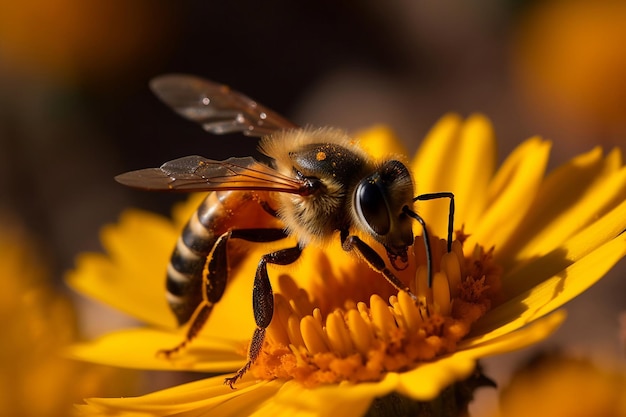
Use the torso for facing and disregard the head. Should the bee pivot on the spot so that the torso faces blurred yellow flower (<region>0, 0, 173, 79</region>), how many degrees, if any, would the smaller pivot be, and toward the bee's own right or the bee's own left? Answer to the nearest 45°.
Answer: approximately 135° to the bee's own left

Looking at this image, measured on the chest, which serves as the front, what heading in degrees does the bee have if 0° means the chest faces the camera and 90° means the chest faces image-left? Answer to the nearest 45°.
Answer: approximately 270°

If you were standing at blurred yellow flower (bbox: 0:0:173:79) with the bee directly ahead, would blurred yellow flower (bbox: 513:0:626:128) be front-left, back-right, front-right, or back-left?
front-left

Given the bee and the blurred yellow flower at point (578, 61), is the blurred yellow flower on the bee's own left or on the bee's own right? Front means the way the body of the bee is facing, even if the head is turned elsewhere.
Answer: on the bee's own left
